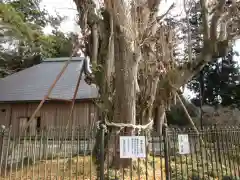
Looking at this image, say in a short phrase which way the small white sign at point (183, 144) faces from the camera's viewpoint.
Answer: facing the viewer

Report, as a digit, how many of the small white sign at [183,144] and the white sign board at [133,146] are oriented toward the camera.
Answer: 2

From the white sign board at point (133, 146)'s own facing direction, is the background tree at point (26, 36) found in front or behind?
behind

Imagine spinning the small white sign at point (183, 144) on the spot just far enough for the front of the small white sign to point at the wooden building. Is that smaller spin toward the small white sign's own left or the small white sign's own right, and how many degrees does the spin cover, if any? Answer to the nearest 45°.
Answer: approximately 135° to the small white sign's own right

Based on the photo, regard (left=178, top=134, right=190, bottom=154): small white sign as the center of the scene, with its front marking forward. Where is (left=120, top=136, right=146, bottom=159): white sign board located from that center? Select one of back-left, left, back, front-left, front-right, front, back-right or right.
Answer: front-right

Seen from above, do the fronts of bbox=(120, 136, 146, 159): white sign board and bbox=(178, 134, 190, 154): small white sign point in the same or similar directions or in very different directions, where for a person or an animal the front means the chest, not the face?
same or similar directions

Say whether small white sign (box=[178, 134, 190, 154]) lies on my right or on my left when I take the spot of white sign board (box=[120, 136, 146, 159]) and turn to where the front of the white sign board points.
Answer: on my left

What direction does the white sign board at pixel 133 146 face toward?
toward the camera
